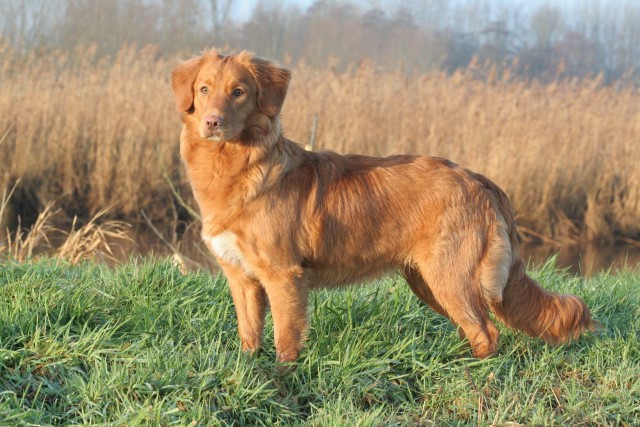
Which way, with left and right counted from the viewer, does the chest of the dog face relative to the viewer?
facing to the left of the viewer
